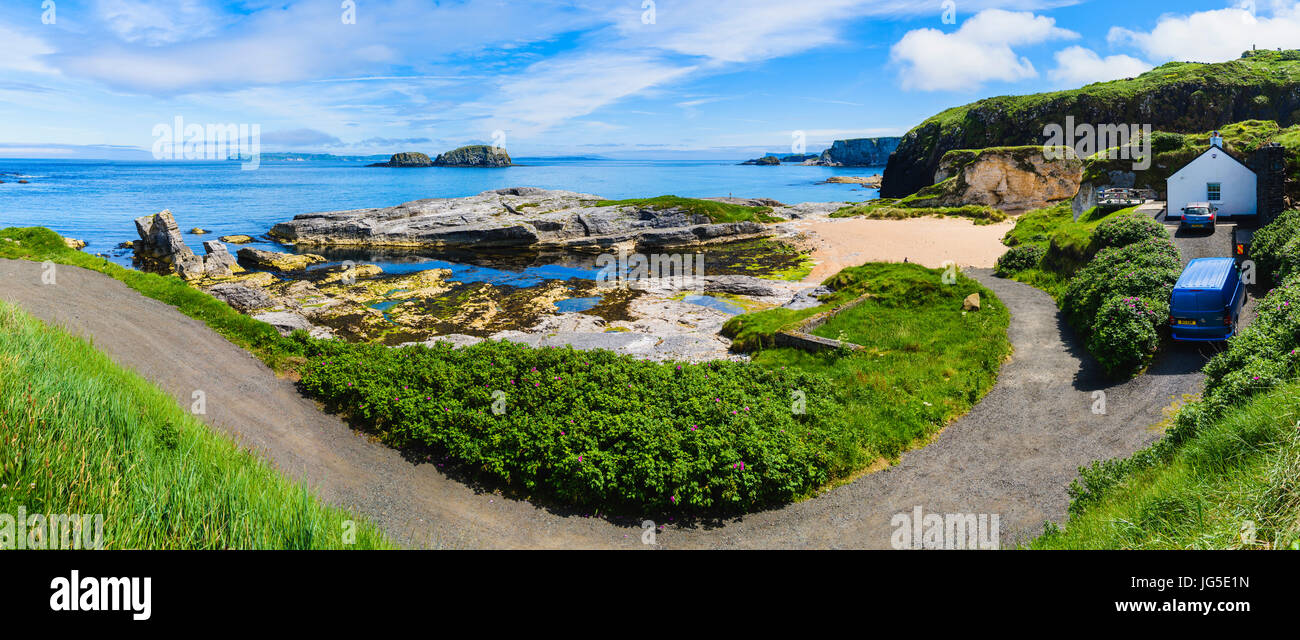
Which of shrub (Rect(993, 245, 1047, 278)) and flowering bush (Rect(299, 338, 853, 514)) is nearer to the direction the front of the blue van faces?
the shrub

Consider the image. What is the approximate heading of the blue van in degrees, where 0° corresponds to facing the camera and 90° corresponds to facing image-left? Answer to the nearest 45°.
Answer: approximately 180°

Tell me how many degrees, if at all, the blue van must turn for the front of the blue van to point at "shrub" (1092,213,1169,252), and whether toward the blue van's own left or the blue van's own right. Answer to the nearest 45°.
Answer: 0° — it already faces it

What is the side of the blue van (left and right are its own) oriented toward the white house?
front

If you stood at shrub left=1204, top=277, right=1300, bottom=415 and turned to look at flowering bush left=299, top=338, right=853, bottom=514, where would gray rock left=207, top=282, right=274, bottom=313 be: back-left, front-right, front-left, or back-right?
front-right

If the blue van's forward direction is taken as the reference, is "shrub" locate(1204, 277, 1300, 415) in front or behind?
behind

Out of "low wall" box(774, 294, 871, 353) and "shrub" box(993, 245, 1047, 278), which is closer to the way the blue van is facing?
the shrub

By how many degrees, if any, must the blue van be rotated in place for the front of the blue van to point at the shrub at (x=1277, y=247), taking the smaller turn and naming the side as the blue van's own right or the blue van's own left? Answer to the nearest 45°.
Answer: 0° — it already faces it
